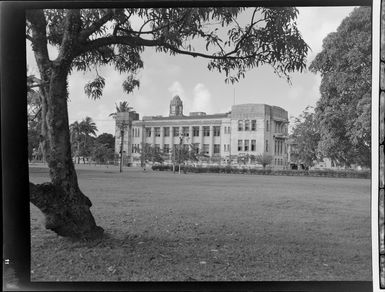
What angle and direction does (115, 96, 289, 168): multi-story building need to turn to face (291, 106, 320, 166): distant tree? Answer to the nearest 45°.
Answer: approximately 135° to its left

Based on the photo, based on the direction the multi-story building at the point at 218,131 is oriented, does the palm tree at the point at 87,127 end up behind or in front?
in front

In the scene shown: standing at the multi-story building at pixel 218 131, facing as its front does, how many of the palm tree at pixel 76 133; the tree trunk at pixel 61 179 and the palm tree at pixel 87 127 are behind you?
0

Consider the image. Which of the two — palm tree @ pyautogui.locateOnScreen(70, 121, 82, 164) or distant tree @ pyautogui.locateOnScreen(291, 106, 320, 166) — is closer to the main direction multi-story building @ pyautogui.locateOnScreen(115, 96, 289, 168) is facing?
the palm tree

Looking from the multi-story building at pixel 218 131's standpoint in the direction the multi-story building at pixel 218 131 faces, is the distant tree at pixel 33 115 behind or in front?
in front

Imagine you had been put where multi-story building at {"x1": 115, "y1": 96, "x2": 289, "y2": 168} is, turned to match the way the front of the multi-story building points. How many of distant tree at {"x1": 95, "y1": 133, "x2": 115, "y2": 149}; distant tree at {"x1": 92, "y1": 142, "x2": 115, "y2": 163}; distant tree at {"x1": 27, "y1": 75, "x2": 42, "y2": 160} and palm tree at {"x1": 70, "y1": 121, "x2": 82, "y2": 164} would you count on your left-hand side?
0

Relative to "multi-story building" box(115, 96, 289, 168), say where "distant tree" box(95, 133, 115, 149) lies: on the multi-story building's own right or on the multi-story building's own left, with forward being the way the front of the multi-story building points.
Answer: on the multi-story building's own right

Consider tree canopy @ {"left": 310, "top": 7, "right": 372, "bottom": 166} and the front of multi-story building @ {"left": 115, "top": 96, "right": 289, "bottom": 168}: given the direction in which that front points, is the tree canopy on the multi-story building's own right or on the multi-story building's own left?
on the multi-story building's own left

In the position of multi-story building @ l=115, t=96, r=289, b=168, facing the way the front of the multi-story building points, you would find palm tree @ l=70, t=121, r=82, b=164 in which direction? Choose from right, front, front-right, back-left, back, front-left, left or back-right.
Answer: front-right

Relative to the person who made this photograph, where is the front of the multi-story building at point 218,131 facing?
facing the viewer and to the left of the viewer

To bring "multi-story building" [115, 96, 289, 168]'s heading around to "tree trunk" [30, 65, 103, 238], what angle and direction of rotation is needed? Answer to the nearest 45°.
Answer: approximately 45° to its right
